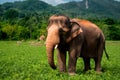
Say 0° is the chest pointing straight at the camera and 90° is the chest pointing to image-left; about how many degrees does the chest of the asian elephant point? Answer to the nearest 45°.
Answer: approximately 45°
